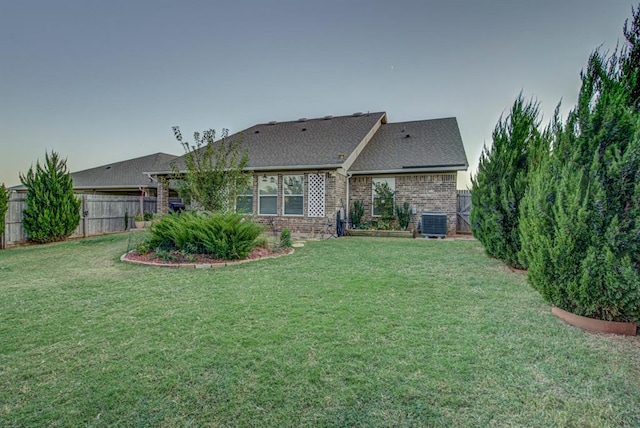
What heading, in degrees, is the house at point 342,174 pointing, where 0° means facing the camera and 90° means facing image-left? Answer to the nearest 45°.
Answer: approximately 180°

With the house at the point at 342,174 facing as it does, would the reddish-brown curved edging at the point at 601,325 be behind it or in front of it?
behind

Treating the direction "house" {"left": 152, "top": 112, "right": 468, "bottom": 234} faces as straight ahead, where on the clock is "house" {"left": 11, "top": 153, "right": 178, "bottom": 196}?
"house" {"left": 11, "top": 153, "right": 178, "bottom": 196} is roughly at 10 o'clock from "house" {"left": 152, "top": 112, "right": 468, "bottom": 234}.

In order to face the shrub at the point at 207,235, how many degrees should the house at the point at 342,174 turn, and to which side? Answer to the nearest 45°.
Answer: approximately 135° to its left

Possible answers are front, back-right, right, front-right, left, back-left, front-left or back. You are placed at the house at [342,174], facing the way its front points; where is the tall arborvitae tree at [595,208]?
back

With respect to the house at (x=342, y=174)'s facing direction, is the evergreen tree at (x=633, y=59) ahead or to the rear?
to the rear

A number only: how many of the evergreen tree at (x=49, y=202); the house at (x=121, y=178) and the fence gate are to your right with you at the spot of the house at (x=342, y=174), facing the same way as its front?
1

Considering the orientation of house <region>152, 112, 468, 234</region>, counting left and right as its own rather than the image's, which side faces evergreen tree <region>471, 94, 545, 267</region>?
back

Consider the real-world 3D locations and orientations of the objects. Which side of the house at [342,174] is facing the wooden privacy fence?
left

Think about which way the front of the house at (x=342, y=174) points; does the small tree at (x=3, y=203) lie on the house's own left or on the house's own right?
on the house's own left

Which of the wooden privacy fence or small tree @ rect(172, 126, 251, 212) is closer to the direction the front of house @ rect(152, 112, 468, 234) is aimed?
the wooden privacy fence

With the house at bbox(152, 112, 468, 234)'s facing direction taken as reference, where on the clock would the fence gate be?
The fence gate is roughly at 3 o'clock from the house.
